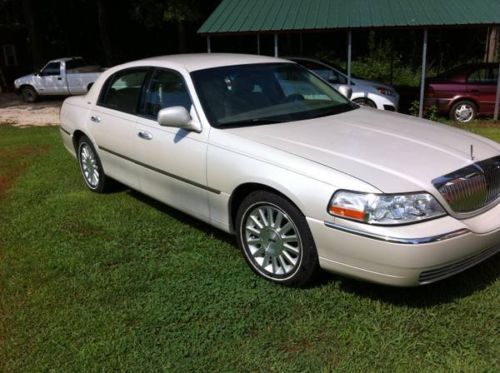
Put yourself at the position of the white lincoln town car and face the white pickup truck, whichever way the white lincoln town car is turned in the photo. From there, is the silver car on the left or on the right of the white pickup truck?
right

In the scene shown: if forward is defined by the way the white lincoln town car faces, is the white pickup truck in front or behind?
behind

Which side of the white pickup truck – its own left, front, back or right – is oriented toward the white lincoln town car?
left

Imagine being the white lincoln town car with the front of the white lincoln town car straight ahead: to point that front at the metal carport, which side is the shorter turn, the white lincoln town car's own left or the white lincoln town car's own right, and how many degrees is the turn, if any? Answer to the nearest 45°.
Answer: approximately 135° to the white lincoln town car's own left

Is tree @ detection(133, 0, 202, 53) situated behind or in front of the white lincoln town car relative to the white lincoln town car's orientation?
behind

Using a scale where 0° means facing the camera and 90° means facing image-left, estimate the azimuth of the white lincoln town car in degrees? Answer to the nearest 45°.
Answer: approximately 315°

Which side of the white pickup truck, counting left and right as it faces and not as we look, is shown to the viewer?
left

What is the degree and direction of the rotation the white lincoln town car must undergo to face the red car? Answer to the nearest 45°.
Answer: approximately 90° to its left
